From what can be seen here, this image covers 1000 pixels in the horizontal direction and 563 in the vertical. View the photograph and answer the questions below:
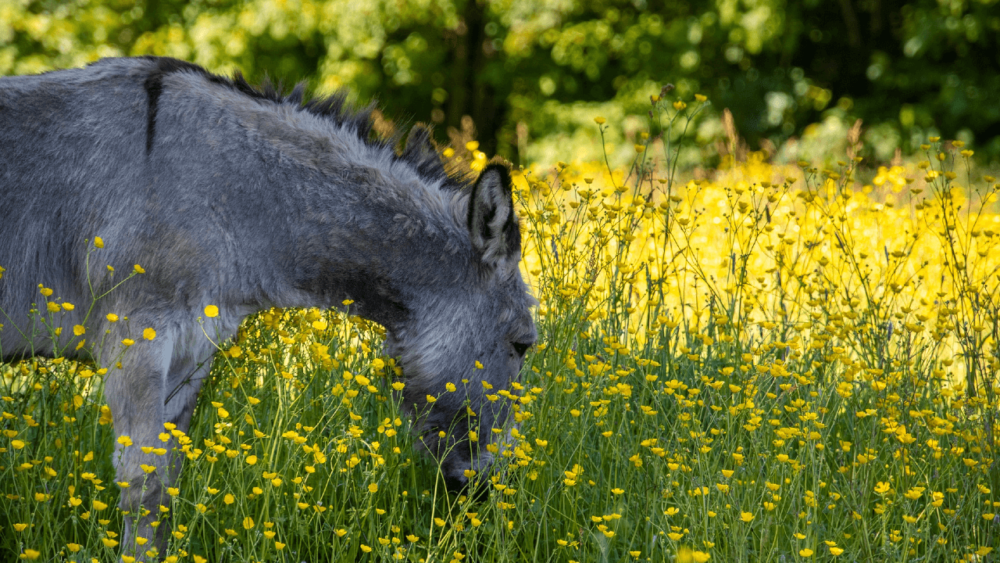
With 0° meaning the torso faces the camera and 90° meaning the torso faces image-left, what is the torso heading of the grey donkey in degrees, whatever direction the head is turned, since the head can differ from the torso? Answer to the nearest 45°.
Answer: approximately 270°

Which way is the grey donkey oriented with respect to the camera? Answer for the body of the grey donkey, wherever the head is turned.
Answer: to the viewer's right
